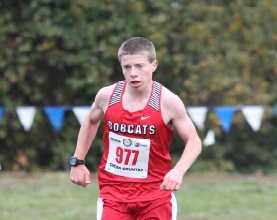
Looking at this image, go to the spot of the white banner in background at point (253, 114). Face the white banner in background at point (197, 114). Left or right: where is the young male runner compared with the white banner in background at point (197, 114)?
left

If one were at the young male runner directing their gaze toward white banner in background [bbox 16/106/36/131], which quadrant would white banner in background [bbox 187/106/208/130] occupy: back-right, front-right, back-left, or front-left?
front-right

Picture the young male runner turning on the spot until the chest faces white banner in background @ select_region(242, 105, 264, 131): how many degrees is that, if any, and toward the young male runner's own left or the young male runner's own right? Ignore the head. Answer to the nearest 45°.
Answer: approximately 180°

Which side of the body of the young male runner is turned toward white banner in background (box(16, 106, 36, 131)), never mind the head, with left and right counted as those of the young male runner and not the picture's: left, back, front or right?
back

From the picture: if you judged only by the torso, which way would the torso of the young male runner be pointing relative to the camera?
toward the camera

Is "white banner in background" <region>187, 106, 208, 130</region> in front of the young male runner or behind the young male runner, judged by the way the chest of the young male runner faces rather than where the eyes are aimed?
behind
